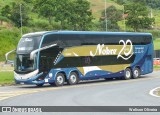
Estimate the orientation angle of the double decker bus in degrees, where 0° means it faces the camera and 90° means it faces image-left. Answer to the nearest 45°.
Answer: approximately 45°
